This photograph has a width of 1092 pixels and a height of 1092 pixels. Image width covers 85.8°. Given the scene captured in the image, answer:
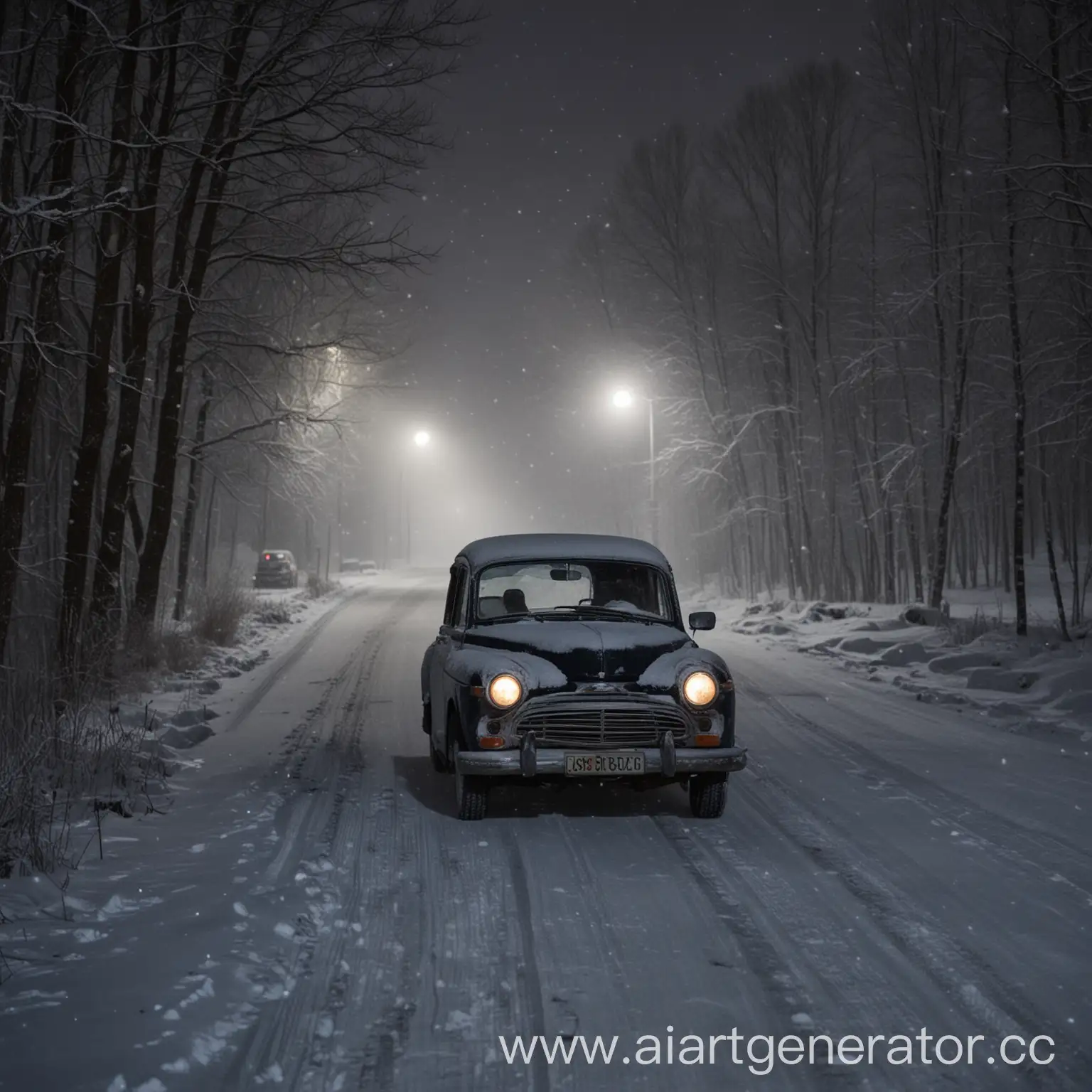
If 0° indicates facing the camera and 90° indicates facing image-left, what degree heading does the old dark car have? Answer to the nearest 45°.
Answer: approximately 0°

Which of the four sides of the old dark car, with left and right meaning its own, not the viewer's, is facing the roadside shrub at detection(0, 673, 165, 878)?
right

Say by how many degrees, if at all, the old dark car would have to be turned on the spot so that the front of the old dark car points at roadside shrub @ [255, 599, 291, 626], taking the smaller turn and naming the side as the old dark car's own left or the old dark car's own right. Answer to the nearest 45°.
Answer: approximately 135° to the old dark car's own right

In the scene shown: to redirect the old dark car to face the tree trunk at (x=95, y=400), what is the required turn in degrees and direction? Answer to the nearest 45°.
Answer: approximately 135° to its right

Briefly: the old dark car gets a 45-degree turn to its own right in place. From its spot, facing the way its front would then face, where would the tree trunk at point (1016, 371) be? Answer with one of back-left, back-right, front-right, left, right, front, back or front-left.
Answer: back

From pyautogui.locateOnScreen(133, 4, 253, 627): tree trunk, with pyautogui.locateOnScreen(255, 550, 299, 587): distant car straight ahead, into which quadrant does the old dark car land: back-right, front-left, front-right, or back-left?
back-right
